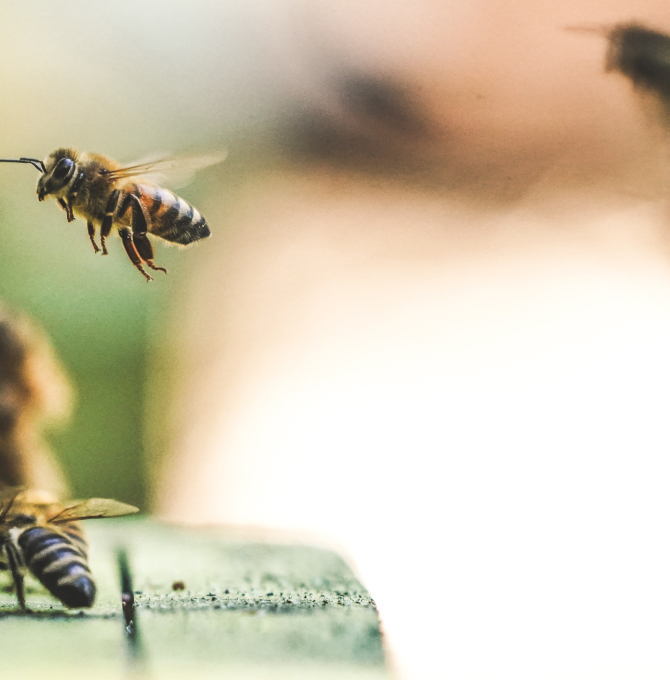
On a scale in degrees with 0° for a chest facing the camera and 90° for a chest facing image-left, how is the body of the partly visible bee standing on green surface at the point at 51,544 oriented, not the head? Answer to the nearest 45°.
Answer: approximately 135°

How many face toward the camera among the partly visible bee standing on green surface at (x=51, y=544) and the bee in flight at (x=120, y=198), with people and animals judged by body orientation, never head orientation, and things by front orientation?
0

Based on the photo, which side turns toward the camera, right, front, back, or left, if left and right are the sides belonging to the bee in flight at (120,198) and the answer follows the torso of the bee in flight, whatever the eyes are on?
left
